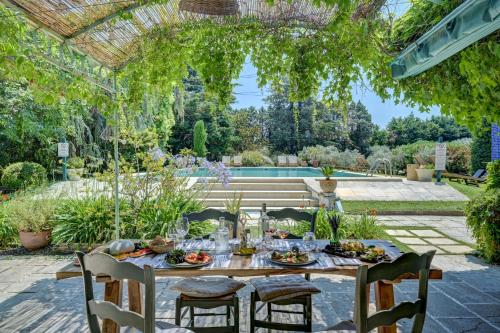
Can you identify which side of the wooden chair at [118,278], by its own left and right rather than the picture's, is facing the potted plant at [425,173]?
front

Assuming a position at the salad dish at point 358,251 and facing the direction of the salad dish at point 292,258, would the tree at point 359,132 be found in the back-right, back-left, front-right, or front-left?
back-right

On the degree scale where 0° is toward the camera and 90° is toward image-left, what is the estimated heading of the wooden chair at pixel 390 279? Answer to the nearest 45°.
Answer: approximately 135°

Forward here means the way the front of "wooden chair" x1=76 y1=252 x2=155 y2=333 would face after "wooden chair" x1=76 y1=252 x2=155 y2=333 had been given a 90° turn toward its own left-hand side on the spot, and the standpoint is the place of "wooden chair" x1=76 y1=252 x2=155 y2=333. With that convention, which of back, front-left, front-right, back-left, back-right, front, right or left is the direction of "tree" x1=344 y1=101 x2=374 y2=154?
right

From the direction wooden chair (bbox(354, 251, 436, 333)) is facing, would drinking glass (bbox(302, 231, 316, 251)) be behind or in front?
in front

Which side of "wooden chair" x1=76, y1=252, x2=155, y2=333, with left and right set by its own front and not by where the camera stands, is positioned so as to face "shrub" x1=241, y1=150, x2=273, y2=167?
front

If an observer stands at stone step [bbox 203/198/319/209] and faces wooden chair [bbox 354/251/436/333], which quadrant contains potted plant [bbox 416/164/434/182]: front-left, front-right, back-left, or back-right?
back-left

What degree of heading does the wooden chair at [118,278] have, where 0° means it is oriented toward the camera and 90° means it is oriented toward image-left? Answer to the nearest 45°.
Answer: approximately 225°

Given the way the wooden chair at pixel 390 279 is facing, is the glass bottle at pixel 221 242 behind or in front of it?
in front

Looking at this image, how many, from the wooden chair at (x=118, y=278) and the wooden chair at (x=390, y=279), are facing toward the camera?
0
